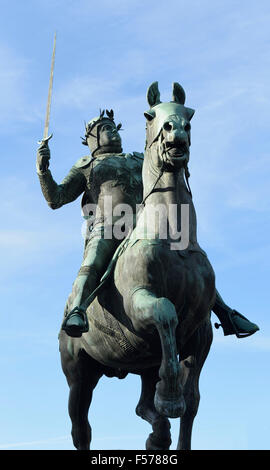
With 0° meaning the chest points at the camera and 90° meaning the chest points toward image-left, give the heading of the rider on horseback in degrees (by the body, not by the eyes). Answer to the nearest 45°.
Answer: approximately 315°
